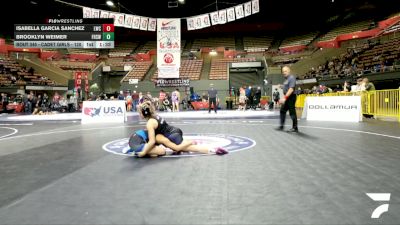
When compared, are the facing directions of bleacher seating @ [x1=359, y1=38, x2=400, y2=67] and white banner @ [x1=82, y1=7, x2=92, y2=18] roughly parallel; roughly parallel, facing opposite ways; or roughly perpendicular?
roughly perpendicular

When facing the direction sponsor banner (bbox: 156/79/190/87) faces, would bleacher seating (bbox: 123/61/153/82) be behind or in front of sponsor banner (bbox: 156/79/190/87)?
behind

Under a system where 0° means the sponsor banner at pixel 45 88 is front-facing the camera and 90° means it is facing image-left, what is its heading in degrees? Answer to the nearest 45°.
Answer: approximately 0°
